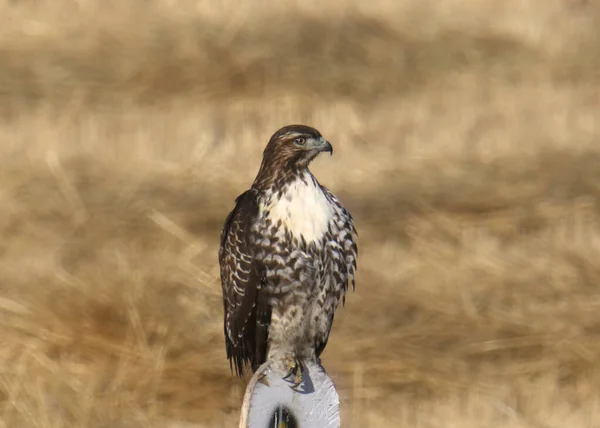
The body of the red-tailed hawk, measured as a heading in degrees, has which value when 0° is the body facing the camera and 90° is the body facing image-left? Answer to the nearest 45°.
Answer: approximately 315°
